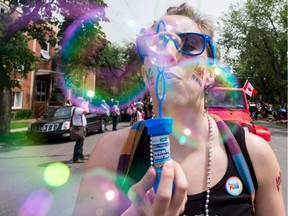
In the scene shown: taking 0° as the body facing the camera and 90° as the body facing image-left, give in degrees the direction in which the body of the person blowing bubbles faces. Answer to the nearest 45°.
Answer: approximately 0°

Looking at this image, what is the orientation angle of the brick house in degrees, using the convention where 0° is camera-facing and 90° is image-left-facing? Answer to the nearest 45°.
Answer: approximately 315°

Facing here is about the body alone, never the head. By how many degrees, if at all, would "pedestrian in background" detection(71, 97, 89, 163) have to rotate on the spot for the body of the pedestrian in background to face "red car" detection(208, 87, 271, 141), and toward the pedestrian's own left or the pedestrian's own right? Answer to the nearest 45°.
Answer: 0° — they already face it

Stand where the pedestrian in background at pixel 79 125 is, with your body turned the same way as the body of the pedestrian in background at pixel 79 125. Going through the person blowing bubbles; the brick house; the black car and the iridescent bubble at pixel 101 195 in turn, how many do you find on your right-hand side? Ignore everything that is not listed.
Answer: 2

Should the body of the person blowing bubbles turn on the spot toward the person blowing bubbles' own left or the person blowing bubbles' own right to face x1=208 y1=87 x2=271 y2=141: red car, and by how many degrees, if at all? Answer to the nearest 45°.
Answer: approximately 180°

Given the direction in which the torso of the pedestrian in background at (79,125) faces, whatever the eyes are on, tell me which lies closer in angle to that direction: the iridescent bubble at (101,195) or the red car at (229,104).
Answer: the red car

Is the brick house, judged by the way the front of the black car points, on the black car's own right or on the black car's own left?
on the black car's own right

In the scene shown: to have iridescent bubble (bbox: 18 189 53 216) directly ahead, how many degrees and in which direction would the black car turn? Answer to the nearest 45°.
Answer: approximately 45° to its left

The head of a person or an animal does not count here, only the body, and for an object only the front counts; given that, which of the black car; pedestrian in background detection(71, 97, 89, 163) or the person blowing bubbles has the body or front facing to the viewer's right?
the pedestrian in background

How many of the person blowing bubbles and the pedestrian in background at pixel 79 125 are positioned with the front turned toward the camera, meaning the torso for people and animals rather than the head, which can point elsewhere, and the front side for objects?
1

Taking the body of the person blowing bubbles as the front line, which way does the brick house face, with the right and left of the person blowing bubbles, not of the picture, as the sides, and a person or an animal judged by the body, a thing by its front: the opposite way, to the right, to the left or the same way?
to the left
